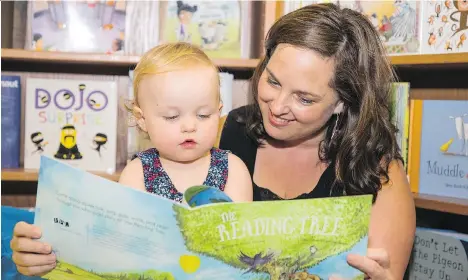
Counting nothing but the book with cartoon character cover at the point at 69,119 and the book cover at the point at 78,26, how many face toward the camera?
2

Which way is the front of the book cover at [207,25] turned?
toward the camera

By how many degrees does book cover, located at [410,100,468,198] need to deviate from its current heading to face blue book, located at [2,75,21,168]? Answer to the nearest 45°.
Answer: approximately 90° to its right

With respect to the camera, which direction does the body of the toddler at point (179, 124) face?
toward the camera

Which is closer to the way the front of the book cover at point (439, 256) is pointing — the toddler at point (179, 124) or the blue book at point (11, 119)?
the toddler

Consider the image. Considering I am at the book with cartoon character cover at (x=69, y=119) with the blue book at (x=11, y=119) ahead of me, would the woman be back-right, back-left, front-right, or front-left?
back-left

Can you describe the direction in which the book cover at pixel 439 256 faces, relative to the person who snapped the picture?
facing the viewer

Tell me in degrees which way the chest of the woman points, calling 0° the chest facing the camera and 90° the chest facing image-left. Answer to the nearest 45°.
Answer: approximately 45°

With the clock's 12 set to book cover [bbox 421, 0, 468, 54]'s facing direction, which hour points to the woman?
The woman is roughly at 1 o'clock from the book cover.

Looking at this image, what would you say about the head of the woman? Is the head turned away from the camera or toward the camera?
toward the camera

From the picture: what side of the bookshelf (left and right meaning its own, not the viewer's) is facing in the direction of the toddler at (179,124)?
front
